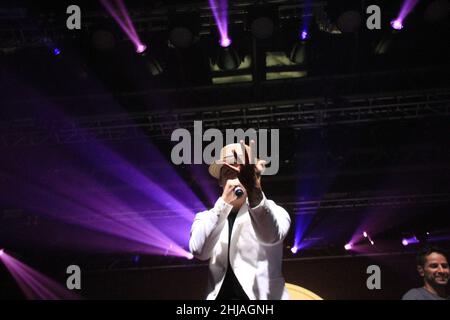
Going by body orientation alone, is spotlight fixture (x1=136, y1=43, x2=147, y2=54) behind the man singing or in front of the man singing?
behind

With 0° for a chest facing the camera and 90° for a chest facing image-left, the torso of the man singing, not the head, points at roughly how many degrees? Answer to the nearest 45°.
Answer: approximately 0°

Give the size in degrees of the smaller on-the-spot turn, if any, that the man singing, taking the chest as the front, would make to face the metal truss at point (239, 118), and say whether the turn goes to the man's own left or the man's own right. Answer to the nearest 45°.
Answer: approximately 180°
